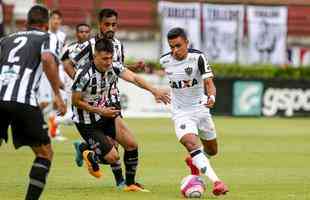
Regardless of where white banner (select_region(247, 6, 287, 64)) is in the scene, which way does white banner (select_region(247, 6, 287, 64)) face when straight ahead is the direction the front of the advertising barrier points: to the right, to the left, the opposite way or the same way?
the same way

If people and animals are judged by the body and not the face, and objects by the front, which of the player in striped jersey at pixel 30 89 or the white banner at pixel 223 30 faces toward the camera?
the white banner

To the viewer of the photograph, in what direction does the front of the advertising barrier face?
facing the viewer

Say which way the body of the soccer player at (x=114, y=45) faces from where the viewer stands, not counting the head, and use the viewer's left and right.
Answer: facing the viewer and to the right of the viewer

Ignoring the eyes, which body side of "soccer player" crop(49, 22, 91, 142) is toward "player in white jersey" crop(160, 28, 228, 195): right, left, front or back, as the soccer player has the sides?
front

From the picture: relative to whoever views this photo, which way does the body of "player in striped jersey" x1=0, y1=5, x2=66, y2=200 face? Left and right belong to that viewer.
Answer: facing away from the viewer and to the right of the viewer

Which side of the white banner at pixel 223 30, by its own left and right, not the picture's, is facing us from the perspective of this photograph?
front

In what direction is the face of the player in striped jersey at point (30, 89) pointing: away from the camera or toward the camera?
away from the camera

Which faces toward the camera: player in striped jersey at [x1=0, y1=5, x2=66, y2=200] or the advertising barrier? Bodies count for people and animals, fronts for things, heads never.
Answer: the advertising barrier

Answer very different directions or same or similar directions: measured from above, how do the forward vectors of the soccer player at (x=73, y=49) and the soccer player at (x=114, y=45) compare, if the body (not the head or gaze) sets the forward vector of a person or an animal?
same or similar directions

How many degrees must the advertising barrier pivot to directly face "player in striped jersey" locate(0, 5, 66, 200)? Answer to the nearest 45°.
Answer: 0° — it already faces them

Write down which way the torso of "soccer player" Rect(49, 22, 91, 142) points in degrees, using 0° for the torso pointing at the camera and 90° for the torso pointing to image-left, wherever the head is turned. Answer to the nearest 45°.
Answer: approximately 315°
